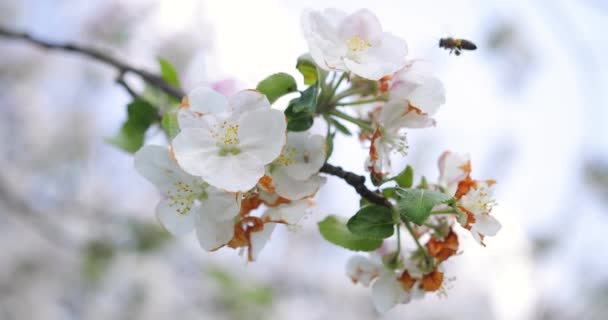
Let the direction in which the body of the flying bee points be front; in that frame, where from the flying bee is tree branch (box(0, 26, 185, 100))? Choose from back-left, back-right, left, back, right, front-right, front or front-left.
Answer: front

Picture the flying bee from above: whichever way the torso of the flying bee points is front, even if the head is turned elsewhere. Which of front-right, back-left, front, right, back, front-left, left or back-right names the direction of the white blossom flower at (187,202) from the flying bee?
front-left

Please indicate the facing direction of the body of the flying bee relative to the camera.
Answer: to the viewer's left
